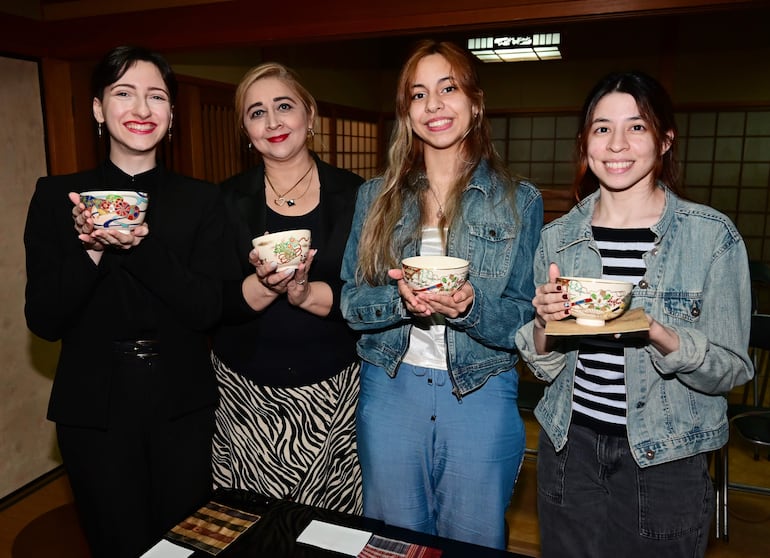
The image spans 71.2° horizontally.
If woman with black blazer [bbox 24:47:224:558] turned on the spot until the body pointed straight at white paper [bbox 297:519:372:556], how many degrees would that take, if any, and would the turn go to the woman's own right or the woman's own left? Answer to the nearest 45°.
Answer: approximately 45° to the woman's own left

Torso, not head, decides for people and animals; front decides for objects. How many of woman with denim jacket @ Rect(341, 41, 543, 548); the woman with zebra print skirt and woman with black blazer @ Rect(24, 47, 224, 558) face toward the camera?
3

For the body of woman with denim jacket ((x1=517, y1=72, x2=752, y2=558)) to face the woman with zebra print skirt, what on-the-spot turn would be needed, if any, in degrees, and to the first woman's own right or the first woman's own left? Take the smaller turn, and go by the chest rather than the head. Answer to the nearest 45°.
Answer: approximately 45° to the first woman's own right

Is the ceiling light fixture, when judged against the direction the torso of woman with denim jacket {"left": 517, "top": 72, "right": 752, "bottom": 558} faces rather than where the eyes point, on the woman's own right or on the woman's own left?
on the woman's own right

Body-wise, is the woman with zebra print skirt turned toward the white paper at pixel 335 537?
yes

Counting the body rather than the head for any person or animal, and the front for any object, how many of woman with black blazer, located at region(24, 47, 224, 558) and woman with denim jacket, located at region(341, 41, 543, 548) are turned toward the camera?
2

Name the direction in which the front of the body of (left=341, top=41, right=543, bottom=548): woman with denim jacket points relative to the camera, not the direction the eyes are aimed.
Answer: toward the camera

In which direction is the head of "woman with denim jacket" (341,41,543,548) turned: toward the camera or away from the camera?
toward the camera

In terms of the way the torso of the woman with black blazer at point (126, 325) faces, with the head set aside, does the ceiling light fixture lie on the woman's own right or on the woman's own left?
on the woman's own left

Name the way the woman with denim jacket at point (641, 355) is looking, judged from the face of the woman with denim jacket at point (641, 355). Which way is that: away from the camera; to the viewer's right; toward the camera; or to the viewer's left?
toward the camera

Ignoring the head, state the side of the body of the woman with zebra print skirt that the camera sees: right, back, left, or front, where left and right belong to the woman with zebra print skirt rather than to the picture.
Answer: front

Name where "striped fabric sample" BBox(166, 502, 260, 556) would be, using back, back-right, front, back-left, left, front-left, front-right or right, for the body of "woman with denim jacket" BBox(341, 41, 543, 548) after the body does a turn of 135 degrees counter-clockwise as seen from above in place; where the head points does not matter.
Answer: back

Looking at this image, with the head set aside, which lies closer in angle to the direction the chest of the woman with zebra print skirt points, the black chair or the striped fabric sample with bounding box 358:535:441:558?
the striped fabric sample

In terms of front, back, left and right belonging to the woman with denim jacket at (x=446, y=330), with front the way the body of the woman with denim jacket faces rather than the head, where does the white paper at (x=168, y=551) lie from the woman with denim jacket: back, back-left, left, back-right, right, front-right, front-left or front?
front-right
